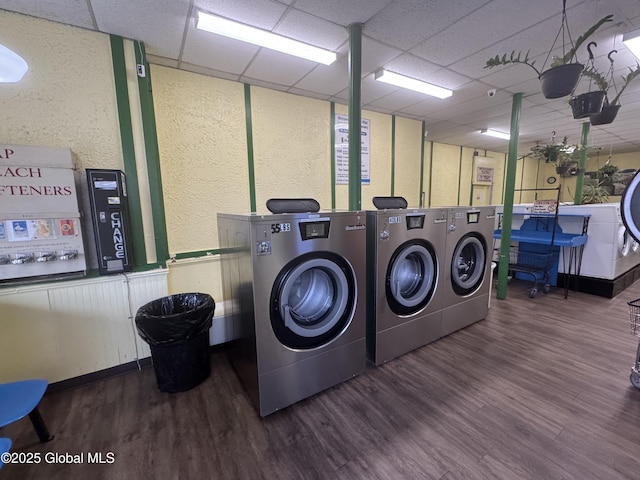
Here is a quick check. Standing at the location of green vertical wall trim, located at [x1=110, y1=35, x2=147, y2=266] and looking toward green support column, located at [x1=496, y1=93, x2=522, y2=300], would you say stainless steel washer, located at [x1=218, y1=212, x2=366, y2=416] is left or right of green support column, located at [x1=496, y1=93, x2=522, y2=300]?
right

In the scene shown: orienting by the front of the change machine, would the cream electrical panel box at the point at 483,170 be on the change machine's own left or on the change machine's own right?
on the change machine's own left

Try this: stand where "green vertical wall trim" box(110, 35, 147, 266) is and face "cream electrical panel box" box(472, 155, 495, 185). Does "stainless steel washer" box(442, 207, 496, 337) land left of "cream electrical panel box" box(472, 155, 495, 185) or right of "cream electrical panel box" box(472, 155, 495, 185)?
right

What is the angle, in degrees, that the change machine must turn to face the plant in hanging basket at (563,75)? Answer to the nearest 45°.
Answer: approximately 45° to its left

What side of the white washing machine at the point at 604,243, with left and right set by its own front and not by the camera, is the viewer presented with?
right

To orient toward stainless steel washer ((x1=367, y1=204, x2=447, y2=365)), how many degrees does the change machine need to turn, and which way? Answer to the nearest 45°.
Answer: approximately 45° to its left

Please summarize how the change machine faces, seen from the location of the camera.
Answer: facing the viewer

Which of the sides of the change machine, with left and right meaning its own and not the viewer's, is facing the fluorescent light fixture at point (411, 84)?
left
